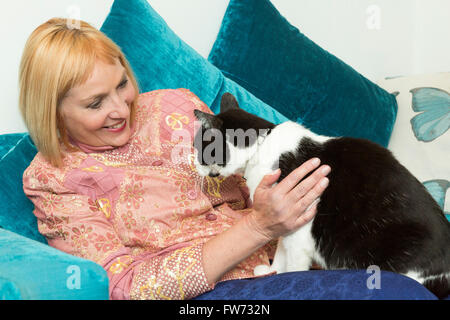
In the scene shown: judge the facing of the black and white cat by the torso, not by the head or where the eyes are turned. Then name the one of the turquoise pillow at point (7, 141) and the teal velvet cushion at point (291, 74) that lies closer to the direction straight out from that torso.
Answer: the turquoise pillow

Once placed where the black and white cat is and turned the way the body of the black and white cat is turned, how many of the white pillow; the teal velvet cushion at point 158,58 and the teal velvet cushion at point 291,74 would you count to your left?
0

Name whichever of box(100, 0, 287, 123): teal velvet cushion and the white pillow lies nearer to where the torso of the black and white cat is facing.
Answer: the teal velvet cushion

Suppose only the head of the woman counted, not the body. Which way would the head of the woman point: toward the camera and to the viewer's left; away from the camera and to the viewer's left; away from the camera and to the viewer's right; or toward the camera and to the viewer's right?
toward the camera and to the viewer's right

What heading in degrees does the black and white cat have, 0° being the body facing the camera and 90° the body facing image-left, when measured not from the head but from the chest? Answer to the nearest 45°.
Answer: approximately 90°

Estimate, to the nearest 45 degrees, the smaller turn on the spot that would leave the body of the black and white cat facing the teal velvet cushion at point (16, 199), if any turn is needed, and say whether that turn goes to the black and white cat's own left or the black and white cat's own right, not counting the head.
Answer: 0° — it already faces it

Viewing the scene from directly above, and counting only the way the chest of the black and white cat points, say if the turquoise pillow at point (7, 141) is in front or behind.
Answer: in front

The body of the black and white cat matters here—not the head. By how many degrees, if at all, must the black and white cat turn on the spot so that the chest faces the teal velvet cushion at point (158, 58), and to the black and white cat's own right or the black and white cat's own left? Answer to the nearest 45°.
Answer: approximately 45° to the black and white cat's own right

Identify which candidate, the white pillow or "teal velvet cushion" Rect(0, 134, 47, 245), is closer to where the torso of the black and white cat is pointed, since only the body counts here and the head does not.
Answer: the teal velvet cushion
